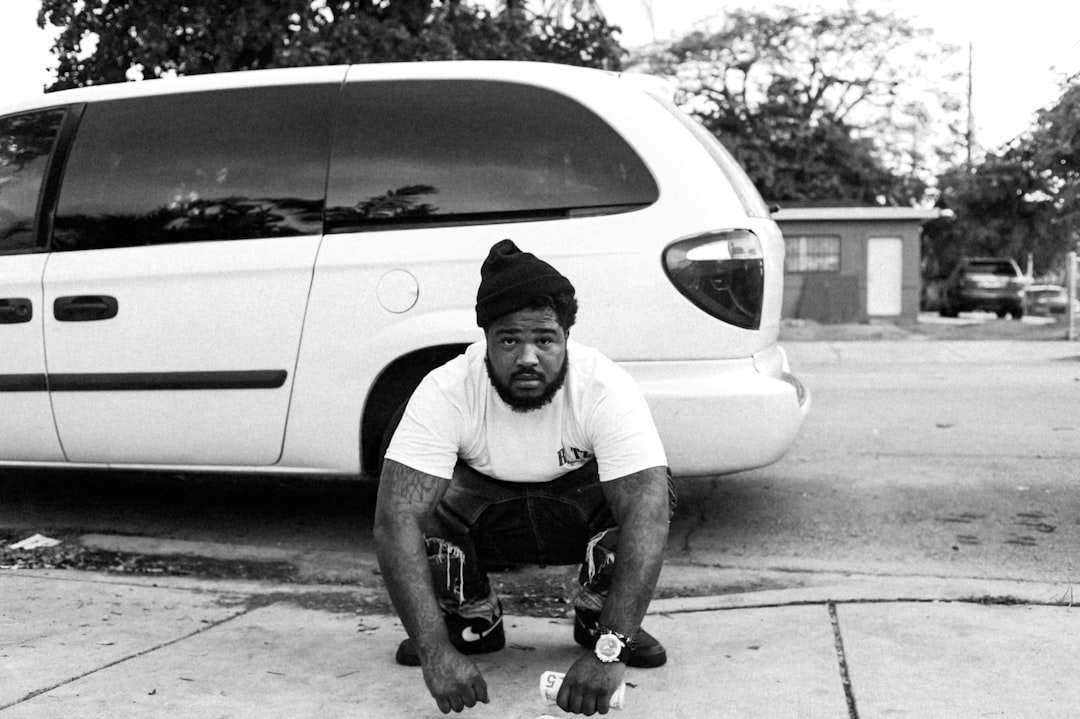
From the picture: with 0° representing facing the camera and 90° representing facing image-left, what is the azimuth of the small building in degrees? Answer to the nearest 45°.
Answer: approximately 0°

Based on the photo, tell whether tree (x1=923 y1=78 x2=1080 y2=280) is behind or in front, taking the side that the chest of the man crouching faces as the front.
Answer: behind

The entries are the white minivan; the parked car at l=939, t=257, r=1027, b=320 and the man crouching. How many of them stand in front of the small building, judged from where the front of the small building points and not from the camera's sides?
2

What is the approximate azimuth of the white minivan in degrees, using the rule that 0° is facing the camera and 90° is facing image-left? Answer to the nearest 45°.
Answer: approximately 90°

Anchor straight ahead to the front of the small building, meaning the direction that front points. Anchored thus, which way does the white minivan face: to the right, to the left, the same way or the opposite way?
to the right

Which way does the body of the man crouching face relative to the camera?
toward the camera

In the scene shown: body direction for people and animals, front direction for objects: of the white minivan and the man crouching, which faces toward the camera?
the man crouching

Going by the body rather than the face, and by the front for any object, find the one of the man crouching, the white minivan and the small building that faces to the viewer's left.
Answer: the white minivan

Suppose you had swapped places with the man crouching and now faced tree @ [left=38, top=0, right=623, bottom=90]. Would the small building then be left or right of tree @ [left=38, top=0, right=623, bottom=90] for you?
right

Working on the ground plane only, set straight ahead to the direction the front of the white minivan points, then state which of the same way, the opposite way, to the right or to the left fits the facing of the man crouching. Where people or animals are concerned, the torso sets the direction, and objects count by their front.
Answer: to the left

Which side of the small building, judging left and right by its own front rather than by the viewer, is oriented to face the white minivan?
front

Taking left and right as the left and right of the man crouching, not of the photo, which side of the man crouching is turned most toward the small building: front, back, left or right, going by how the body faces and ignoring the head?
back

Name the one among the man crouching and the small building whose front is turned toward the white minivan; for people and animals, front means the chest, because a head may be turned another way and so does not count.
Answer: the small building
